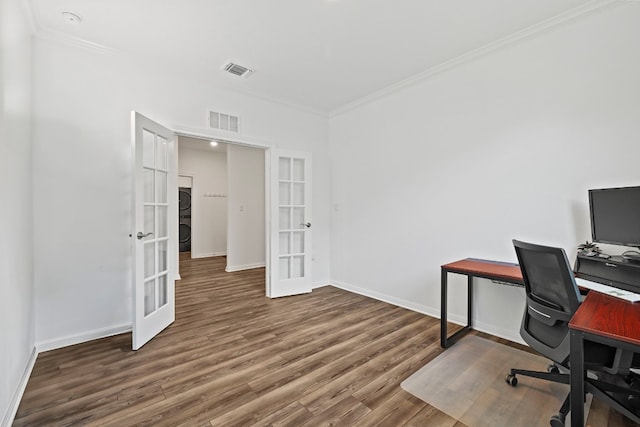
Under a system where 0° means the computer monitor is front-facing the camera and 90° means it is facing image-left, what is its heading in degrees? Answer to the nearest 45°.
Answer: approximately 45°

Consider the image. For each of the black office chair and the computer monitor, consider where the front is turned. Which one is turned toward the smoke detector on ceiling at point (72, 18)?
the computer monitor

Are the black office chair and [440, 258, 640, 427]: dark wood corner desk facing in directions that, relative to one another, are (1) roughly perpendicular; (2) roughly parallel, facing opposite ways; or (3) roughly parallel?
roughly parallel, facing opposite ways

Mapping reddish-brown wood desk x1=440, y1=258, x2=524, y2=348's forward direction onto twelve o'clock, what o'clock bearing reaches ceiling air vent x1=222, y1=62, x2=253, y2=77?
The ceiling air vent is roughly at 1 o'clock from the reddish-brown wood desk.

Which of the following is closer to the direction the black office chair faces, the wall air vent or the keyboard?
the keyboard

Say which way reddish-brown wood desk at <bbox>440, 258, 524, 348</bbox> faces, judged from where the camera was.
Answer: facing the viewer and to the left of the viewer

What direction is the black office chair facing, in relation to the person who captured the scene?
facing away from the viewer and to the right of the viewer

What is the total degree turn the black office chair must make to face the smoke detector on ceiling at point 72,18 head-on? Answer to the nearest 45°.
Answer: approximately 180°

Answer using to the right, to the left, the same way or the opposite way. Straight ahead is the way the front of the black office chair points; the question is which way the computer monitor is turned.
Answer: the opposite way

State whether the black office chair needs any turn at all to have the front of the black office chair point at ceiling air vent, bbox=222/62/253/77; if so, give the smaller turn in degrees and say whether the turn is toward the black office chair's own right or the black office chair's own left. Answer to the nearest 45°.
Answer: approximately 135° to the black office chair's own left

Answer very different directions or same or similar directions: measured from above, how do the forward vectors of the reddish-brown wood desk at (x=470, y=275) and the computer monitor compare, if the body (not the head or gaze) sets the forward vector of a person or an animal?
same or similar directions

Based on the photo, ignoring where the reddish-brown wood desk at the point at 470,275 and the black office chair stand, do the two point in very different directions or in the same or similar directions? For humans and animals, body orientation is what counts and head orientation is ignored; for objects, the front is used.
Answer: very different directions

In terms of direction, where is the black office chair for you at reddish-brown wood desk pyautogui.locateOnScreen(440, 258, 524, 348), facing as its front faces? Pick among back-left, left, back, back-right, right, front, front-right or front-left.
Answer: left
